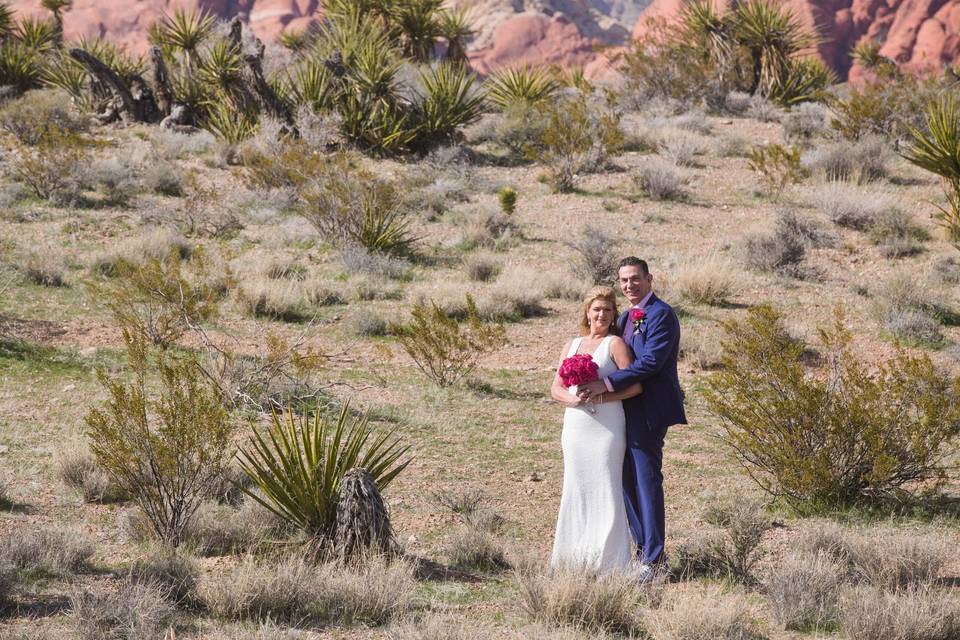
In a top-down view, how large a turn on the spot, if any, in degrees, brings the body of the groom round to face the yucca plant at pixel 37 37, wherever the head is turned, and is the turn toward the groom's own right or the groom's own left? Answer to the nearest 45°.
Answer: approximately 90° to the groom's own right

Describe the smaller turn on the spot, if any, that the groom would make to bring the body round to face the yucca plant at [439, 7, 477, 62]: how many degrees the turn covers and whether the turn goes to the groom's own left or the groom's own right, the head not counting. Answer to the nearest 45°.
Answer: approximately 135° to the groom's own right

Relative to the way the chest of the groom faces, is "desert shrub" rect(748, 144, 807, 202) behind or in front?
behind

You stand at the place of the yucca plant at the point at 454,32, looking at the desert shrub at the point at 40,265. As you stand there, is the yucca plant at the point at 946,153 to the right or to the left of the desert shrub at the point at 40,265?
left

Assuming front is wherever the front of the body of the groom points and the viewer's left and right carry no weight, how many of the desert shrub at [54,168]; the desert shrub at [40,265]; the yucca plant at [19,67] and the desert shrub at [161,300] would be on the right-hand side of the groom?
4

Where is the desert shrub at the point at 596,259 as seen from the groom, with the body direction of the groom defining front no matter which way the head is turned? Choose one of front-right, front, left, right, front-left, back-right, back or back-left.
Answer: back-right

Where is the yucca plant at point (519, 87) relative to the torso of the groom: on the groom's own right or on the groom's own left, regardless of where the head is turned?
on the groom's own right

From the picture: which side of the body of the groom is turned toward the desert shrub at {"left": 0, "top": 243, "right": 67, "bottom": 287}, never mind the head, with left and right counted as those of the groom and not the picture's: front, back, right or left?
right

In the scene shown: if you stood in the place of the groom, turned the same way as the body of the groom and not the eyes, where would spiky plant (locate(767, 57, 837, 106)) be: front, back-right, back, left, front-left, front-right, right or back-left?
back-right

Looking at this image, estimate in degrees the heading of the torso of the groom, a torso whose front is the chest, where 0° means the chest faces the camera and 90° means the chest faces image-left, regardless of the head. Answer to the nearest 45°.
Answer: approximately 45°

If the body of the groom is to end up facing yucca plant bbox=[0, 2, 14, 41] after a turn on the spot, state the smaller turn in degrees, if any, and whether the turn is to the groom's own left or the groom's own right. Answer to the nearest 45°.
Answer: approximately 90° to the groom's own right
